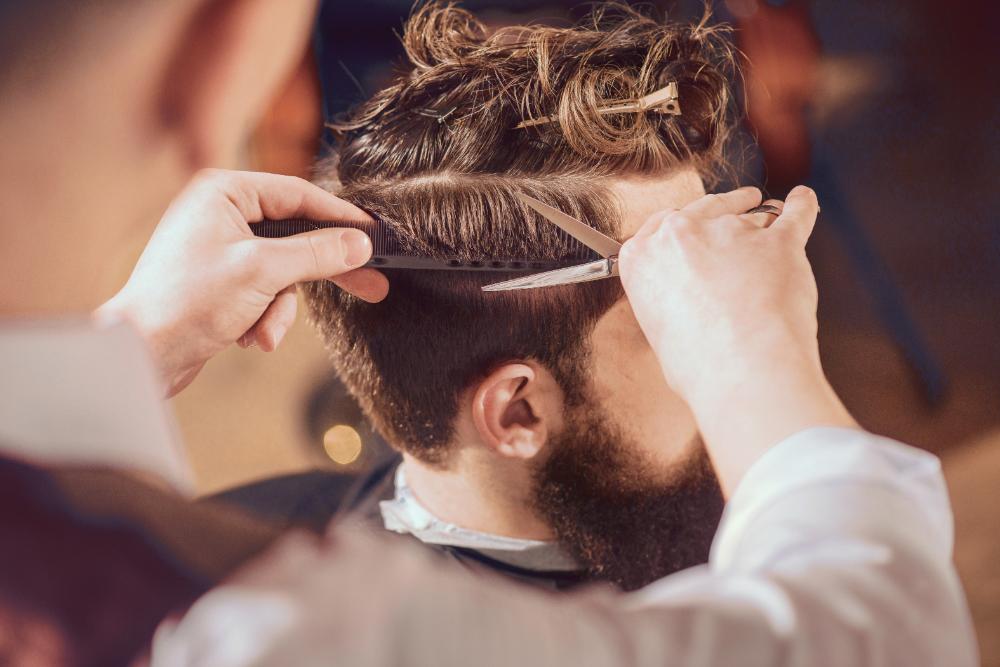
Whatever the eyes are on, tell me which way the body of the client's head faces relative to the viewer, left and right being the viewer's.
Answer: facing to the right of the viewer
